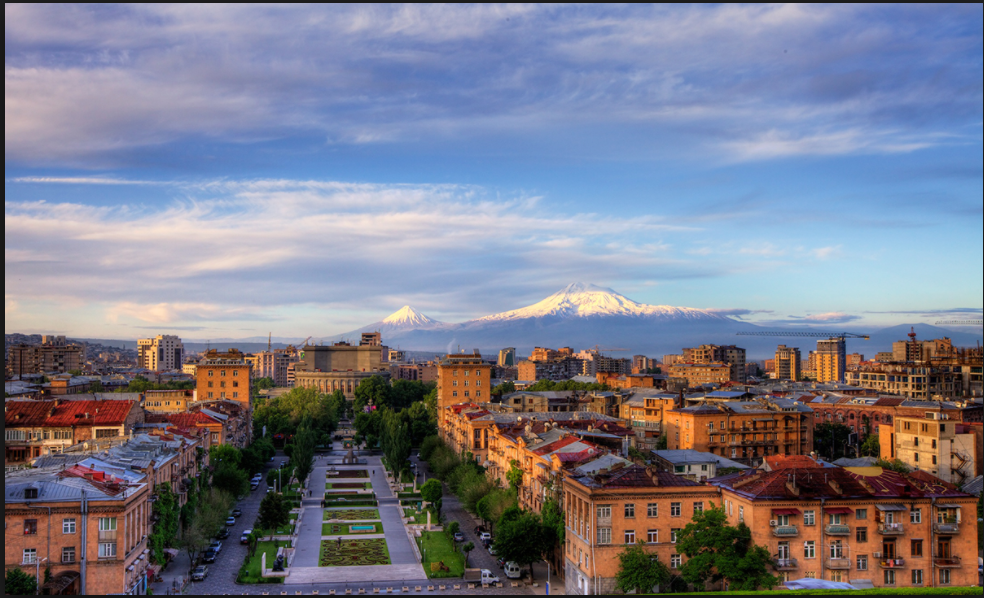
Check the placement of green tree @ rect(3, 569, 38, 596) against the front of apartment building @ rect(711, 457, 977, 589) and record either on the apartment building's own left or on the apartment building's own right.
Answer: on the apartment building's own right

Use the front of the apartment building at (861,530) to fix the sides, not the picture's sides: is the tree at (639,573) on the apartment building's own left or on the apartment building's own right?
on the apartment building's own right

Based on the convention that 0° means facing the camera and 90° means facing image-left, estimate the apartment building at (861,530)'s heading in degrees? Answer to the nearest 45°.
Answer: approximately 0°

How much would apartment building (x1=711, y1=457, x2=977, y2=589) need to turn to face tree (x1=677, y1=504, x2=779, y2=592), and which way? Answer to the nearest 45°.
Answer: approximately 45° to its right

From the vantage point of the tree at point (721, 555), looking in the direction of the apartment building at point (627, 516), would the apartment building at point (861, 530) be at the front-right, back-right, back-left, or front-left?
back-right

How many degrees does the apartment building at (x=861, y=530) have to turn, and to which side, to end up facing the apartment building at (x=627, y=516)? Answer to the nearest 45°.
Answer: approximately 90° to its right
